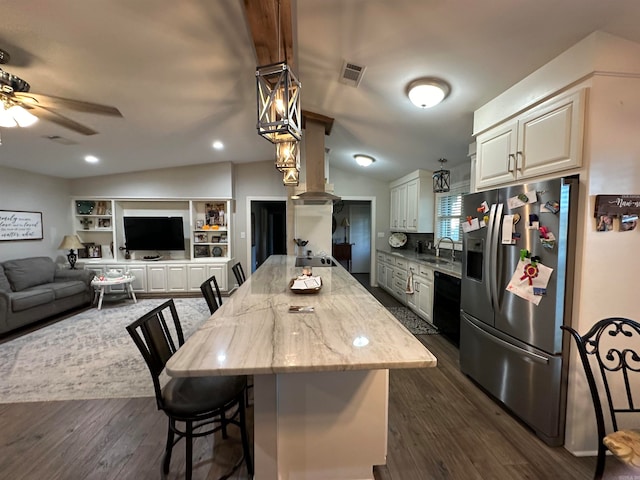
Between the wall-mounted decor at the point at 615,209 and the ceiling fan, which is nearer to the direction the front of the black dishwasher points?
the ceiling fan

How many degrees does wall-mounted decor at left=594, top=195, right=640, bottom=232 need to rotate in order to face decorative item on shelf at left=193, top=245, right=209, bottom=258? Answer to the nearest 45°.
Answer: approximately 90° to its right

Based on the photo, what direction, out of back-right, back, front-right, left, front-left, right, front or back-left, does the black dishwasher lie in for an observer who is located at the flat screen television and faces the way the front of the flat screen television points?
front-left

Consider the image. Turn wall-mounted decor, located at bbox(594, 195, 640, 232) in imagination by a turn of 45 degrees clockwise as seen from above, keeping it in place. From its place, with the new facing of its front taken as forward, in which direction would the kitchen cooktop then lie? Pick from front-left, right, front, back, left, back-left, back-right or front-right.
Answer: front-right

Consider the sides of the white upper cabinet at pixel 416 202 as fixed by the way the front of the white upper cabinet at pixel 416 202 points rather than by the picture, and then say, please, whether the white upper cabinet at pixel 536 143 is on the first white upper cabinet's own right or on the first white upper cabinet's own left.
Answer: on the first white upper cabinet's own left

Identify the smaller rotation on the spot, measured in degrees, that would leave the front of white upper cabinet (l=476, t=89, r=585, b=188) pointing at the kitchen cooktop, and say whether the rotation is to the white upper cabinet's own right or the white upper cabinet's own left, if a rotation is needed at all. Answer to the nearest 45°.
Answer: approximately 45° to the white upper cabinet's own right

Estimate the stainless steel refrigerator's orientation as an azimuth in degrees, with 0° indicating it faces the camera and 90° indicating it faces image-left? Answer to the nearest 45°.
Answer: approximately 45°

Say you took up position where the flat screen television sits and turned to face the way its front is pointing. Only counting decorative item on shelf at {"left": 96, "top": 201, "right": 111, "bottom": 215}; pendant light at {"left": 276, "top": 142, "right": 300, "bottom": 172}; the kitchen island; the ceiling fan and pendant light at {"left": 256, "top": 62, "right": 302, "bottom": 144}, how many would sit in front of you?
4
